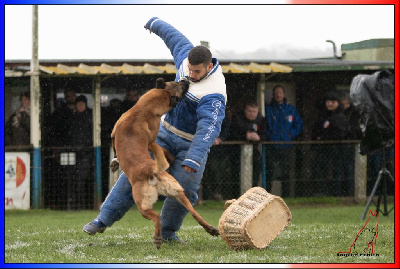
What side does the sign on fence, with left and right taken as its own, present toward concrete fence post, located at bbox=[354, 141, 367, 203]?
left

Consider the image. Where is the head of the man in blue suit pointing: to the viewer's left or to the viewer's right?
to the viewer's left

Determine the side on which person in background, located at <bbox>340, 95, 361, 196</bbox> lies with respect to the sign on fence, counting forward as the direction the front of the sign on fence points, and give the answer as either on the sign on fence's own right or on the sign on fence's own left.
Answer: on the sign on fence's own left

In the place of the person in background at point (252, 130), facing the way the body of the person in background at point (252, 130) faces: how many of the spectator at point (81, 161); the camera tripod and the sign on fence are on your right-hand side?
2

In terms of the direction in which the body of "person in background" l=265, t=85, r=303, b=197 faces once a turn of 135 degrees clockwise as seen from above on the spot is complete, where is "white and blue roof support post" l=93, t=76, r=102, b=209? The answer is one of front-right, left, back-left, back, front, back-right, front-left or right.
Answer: front-left

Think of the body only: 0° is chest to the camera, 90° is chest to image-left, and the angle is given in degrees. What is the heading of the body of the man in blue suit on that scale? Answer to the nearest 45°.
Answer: approximately 45°

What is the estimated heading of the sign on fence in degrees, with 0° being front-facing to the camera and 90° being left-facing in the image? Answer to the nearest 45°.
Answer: approximately 0°

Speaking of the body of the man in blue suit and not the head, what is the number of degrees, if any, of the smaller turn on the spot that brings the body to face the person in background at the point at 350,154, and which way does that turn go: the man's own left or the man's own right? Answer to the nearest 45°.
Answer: approximately 180°

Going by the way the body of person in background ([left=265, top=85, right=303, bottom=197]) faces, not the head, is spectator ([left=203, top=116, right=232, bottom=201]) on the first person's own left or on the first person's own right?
on the first person's own right

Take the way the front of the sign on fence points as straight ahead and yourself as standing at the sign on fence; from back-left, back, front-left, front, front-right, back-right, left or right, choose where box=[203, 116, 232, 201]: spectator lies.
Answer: left

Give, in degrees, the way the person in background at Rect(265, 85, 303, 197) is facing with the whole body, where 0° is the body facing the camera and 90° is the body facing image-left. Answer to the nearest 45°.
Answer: approximately 0°

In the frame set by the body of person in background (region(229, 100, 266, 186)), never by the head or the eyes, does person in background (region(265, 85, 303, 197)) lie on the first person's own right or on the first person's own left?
on the first person's own left

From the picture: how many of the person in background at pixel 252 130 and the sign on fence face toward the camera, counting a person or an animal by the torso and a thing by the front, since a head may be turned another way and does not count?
2

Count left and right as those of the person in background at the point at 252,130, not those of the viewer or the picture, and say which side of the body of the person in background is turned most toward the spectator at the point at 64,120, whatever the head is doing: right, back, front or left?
right
